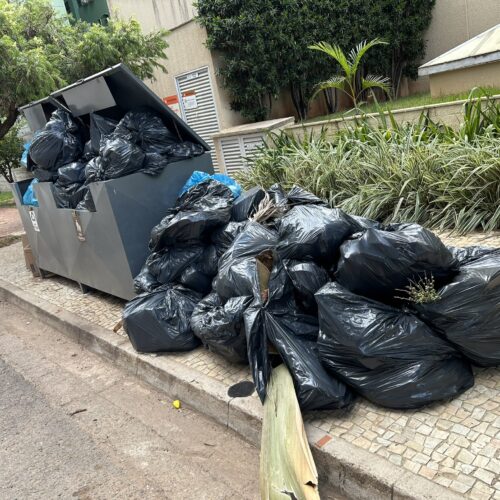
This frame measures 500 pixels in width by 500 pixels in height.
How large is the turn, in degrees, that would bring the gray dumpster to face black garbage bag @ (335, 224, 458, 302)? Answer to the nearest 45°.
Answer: approximately 90° to its left

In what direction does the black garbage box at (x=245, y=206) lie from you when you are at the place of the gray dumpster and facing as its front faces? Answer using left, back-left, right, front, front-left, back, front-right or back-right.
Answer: left

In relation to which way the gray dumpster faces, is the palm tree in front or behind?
behind

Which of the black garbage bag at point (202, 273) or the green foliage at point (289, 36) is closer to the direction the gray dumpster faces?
the black garbage bag

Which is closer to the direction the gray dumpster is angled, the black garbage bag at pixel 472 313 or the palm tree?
the black garbage bag

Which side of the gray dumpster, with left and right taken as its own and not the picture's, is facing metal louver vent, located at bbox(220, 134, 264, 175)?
back

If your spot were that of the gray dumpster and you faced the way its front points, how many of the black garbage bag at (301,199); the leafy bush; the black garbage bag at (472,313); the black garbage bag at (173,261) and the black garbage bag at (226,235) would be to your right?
0

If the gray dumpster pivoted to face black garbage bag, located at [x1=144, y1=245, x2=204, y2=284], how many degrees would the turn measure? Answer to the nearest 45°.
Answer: approximately 45° to its left

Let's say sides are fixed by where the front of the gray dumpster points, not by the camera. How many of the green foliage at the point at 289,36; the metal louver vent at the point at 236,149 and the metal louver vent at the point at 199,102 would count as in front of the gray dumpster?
0

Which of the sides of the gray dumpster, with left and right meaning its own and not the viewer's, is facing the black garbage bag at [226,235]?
left

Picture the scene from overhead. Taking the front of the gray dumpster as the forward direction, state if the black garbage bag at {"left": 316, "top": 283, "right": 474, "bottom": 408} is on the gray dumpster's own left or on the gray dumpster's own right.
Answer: on the gray dumpster's own left

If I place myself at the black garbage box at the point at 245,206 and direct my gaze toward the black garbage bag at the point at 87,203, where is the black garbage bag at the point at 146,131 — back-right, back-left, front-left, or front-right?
front-right

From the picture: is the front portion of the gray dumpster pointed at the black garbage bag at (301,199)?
no

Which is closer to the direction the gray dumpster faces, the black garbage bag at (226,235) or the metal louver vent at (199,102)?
the black garbage bag

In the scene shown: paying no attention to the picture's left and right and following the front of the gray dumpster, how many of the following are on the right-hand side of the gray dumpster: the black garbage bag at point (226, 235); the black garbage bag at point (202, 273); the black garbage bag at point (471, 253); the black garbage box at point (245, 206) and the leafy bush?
0

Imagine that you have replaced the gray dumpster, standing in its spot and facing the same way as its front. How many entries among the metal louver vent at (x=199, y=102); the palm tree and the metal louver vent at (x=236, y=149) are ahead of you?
0

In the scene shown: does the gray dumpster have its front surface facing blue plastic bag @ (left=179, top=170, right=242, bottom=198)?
no

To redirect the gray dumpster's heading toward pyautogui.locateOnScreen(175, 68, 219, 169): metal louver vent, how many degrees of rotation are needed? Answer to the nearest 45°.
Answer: approximately 135° to its right

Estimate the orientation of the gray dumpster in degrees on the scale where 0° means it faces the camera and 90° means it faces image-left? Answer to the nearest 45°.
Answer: approximately 45°

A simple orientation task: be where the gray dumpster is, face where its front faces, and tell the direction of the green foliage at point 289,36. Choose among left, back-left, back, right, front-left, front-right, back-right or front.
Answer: back

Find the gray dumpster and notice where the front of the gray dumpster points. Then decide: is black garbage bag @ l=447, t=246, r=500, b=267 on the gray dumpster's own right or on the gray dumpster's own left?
on the gray dumpster's own left
